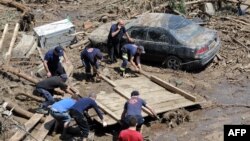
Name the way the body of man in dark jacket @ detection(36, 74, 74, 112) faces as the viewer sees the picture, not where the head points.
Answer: to the viewer's right

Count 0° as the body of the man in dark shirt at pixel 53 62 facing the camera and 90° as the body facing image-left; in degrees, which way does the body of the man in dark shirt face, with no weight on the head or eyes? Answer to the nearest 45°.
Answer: approximately 315°

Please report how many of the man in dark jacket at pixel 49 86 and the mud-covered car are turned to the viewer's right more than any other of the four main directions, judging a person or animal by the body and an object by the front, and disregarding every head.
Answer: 1

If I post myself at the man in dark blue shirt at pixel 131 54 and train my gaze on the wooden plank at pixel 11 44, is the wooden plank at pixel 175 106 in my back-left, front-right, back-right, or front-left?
back-left

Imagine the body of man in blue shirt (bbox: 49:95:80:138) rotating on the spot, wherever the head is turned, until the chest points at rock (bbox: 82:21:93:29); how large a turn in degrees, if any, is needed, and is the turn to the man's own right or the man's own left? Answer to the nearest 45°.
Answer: approximately 45° to the man's own left
